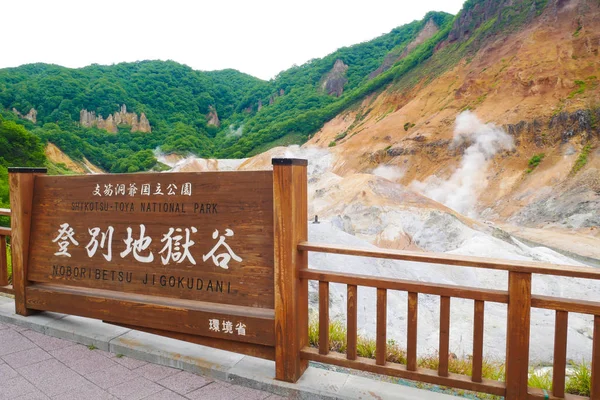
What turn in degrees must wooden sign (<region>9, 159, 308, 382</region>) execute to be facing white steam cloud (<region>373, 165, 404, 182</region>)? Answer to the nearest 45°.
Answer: approximately 180°

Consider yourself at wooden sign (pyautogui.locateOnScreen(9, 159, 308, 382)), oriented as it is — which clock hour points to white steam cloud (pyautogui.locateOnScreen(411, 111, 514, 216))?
The white steam cloud is roughly at 6 o'clock from the wooden sign.

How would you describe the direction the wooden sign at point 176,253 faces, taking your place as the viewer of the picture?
facing the viewer and to the left of the viewer

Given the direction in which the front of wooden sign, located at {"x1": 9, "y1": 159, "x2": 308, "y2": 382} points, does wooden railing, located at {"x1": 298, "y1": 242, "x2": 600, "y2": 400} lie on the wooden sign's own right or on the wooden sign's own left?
on the wooden sign's own left
